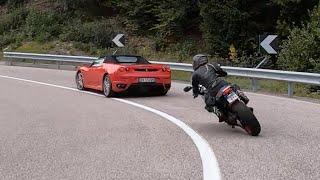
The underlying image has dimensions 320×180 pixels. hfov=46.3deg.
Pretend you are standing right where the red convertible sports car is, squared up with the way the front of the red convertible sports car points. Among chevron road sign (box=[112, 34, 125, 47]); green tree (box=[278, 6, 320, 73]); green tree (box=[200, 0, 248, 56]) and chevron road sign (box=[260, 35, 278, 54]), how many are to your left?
0

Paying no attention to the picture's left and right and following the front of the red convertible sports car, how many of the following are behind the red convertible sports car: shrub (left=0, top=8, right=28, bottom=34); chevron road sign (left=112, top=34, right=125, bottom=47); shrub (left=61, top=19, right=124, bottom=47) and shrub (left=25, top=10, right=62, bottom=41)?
0

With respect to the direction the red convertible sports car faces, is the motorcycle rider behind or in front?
behind

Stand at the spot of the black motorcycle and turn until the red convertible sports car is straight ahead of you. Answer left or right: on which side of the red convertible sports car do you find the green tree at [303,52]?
right

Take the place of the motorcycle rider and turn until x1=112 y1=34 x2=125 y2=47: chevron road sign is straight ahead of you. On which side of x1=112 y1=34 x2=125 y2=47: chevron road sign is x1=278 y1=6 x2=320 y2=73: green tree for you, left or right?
right

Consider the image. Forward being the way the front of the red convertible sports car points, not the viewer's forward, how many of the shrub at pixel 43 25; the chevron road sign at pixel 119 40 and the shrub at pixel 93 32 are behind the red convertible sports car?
0

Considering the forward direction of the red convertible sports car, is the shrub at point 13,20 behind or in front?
in front

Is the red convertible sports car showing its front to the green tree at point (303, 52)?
no

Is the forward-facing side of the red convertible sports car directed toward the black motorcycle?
no

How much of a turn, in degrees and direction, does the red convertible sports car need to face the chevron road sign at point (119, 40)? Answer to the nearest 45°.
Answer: approximately 45° to its right

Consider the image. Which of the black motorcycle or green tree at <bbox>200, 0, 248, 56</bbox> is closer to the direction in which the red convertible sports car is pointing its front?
the green tree

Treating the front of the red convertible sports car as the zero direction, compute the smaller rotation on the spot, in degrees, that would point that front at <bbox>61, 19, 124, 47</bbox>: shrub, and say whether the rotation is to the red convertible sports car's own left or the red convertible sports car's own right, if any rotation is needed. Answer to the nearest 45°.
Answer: approximately 45° to the red convertible sports car's own right

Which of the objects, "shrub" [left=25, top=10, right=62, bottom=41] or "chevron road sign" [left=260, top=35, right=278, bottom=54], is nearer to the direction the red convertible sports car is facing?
the shrub

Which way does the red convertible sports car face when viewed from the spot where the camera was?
facing away from the viewer and to the left of the viewer

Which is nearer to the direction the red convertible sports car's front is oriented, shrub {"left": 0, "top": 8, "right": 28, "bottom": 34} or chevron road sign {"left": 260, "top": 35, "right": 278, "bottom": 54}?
the shrub

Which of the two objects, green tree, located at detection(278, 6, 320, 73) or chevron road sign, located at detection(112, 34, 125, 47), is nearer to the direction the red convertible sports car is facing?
the chevron road sign
